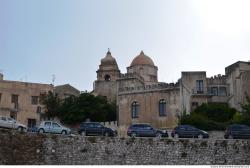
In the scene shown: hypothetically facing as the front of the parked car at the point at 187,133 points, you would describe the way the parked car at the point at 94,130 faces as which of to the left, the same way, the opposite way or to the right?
the same way

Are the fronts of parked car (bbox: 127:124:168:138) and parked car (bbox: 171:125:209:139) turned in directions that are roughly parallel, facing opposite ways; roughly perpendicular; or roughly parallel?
roughly parallel
